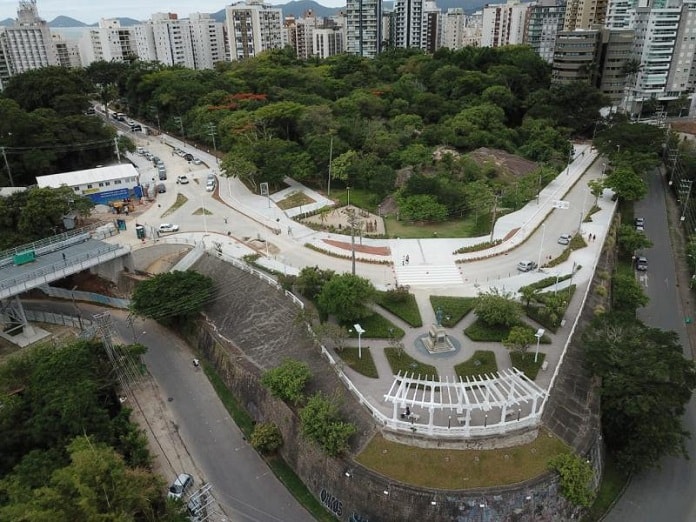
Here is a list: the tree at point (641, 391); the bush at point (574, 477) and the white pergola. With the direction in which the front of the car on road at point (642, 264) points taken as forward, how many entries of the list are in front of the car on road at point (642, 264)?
3

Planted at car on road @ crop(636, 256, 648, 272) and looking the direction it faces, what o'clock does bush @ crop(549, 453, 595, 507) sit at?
The bush is roughly at 12 o'clock from the car on road.

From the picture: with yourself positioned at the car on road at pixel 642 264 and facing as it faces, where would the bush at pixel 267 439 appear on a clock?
The bush is roughly at 1 o'clock from the car on road.

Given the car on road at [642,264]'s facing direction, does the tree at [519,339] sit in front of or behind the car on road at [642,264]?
in front

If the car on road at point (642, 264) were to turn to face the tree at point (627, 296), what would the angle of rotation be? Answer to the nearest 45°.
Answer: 0° — it already faces it

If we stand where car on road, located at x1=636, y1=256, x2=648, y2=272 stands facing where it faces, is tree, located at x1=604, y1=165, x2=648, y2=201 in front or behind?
behind

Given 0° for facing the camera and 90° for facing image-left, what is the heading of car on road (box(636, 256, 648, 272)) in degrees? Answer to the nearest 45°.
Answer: approximately 0°

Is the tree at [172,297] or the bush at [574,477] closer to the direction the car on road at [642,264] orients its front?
the bush

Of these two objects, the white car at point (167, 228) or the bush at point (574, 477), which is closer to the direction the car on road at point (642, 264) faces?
the bush

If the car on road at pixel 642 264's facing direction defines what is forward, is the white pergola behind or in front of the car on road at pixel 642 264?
in front

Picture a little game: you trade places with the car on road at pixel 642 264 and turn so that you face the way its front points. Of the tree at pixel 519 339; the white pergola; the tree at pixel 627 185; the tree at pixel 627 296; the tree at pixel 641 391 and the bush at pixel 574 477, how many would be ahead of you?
5

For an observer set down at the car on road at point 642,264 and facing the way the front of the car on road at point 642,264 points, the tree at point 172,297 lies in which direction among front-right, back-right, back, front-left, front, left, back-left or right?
front-right
